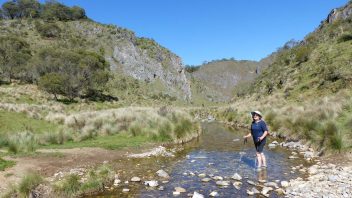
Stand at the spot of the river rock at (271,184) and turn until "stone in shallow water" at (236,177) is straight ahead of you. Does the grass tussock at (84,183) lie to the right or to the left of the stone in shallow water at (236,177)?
left

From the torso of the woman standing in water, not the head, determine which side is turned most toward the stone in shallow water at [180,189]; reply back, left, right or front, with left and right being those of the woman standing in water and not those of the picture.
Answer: front

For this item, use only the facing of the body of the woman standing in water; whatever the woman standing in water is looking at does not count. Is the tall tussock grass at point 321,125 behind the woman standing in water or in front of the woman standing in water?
behind

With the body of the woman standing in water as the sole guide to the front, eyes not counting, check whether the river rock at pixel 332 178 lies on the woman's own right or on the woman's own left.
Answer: on the woman's own left

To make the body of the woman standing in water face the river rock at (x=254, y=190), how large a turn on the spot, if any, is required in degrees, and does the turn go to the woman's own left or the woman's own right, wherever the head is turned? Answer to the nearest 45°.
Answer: approximately 45° to the woman's own left

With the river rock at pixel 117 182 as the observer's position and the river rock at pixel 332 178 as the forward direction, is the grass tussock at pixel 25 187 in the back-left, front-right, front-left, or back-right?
back-right

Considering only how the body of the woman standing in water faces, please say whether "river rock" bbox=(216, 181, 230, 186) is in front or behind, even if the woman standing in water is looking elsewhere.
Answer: in front

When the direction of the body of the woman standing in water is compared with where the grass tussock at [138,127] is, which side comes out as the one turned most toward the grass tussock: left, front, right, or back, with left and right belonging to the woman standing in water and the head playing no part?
right

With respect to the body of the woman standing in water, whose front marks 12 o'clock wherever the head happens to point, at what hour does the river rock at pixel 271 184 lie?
The river rock is roughly at 10 o'clock from the woman standing in water.

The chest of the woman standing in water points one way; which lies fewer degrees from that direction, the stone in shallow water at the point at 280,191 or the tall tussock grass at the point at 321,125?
the stone in shallow water

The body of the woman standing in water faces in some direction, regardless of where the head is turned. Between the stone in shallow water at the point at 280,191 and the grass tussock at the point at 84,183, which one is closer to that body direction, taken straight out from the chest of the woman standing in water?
the grass tussock

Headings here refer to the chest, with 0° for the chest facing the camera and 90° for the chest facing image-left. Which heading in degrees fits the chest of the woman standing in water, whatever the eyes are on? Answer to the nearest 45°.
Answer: approximately 45°

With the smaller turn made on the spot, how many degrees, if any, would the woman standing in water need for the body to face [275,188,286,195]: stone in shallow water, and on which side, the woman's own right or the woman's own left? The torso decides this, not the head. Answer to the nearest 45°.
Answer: approximately 45° to the woman's own left
